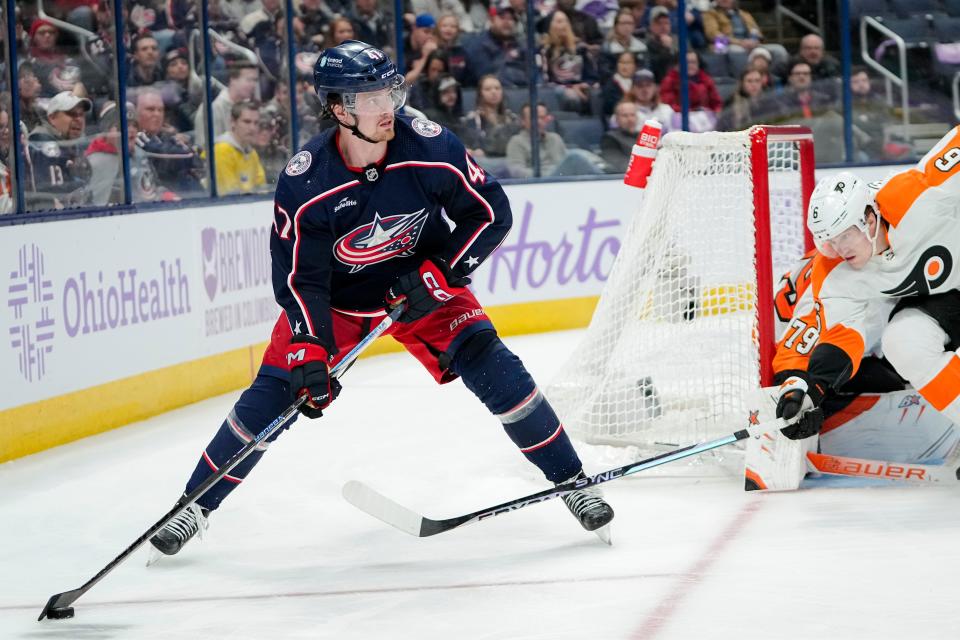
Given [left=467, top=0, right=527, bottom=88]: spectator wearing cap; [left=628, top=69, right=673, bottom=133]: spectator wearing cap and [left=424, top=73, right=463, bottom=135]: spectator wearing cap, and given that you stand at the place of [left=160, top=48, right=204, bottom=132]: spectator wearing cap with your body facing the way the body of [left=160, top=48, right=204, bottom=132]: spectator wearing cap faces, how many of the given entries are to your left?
3

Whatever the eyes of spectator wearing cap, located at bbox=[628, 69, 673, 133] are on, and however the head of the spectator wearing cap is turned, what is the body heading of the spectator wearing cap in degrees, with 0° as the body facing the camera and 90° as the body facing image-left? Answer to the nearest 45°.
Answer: approximately 0°

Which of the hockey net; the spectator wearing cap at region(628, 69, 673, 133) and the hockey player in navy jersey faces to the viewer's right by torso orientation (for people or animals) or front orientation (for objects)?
the hockey net

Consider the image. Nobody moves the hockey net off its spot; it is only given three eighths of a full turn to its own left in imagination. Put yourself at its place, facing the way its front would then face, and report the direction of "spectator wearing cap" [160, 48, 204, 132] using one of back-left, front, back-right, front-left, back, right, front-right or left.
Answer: front

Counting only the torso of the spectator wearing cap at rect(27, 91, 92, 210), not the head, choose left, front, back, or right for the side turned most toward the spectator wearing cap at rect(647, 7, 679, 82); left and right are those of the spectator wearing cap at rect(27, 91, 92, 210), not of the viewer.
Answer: left

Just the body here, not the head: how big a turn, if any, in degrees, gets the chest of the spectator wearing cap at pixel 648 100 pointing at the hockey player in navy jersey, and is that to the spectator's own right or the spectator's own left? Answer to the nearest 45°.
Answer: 0° — they already face them

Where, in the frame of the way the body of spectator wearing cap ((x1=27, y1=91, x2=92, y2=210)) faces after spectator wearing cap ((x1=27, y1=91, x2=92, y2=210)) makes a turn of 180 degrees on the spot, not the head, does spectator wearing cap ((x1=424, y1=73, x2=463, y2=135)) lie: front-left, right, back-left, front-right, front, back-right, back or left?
right

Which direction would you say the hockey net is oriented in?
to the viewer's right

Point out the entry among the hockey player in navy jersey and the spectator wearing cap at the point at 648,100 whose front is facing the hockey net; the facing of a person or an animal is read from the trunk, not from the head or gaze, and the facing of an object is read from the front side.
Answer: the spectator wearing cap

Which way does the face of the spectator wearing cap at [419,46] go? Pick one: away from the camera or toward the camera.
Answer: toward the camera

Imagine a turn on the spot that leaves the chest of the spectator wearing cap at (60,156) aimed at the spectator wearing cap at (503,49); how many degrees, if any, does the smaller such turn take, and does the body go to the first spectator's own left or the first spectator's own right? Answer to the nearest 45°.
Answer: approximately 90° to the first spectator's own left

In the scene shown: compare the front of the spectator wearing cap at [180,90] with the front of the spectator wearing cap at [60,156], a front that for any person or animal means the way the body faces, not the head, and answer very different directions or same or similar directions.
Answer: same or similar directions

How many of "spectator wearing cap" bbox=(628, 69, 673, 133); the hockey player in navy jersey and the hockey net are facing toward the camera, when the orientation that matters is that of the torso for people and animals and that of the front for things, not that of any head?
2

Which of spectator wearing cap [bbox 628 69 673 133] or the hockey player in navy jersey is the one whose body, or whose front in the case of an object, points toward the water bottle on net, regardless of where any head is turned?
the spectator wearing cap

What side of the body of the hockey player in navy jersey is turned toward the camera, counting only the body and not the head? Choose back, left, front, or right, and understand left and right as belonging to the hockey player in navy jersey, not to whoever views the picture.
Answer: front

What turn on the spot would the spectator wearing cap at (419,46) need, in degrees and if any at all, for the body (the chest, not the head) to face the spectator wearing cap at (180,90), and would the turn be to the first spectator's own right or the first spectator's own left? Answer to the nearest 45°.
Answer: approximately 90° to the first spectator's own right
